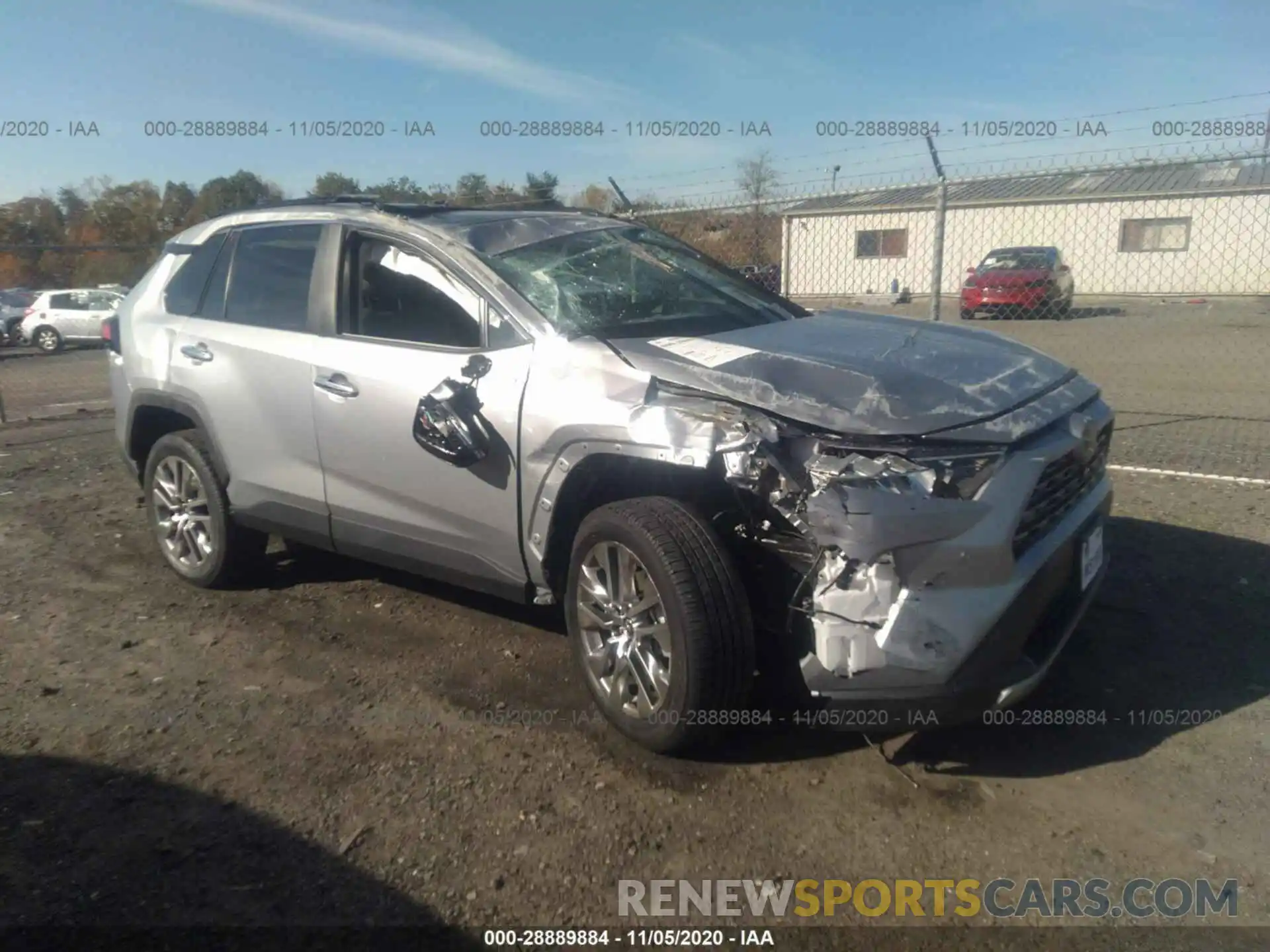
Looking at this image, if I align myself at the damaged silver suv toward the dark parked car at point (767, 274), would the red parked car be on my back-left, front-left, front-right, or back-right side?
front-right

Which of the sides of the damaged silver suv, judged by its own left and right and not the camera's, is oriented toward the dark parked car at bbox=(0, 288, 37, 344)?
back

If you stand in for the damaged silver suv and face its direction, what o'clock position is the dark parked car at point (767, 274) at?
The dark parked car is roughly at 8 o'clock from the damaged silver suv.

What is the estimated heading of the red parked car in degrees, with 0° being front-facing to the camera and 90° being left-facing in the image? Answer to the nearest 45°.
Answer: approximately 45°

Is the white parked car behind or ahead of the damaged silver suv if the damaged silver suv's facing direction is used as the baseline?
behind

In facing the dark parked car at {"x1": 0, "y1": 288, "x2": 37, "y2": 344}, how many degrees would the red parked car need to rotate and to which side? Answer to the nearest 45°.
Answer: approximately 45° to its right

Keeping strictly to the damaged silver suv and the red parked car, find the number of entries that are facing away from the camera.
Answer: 0

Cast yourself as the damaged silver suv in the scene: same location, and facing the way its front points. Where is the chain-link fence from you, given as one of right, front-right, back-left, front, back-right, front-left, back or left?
left

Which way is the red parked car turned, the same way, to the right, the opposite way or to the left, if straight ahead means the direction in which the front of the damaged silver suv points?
to the right

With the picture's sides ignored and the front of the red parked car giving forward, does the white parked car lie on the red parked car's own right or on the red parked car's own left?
on the red parked car's own right

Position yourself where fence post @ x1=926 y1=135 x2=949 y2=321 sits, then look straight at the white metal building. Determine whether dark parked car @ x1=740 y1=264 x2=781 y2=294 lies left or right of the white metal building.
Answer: left
